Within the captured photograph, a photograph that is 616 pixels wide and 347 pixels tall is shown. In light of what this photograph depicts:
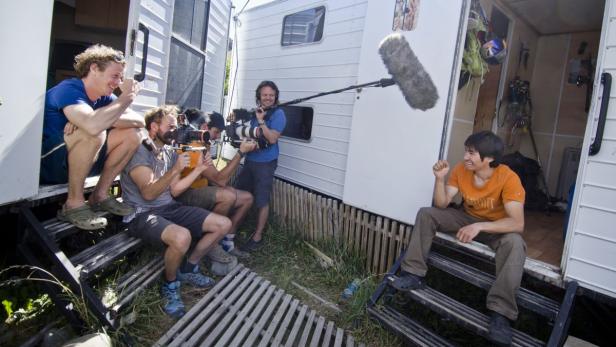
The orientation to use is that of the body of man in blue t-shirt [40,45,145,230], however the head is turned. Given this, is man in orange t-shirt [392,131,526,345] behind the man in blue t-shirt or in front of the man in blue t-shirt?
in front

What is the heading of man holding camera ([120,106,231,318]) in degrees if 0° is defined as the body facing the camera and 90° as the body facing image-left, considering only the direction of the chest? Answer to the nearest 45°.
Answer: approximately 315°

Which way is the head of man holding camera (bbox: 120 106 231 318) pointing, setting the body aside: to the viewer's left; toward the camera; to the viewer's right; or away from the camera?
to the viewer's right

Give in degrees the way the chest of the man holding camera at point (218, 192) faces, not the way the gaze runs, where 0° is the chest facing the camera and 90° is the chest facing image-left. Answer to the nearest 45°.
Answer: approximately 270°

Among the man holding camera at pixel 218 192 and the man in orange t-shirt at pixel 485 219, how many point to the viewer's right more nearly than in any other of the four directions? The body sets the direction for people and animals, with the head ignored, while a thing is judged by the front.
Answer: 1

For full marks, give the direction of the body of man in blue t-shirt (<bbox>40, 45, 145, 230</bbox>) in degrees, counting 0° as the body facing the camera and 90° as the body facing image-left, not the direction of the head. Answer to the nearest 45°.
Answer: approximately 315°

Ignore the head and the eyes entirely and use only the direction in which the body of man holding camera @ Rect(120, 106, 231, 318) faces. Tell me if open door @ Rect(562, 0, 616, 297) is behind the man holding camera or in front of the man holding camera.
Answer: in front

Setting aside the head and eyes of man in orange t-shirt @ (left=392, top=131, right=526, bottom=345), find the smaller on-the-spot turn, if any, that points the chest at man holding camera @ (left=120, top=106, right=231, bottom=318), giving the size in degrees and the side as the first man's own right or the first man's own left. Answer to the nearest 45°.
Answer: approximately 45° to the first man's own right

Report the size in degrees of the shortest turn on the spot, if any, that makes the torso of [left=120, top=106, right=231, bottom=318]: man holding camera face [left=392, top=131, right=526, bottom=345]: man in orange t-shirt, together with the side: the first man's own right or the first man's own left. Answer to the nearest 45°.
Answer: approximately 45° to the first man's own left

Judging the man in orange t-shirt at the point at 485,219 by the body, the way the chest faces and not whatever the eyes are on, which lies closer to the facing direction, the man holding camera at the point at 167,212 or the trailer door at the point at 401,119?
the man holding camera

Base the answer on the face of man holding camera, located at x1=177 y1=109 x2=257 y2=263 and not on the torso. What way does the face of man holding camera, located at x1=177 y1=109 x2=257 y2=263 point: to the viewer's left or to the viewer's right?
to the viewer's right
